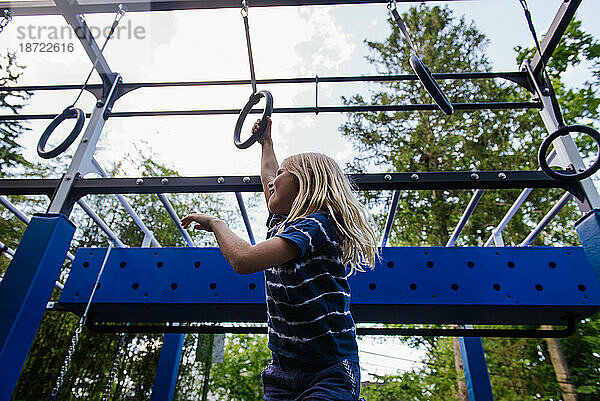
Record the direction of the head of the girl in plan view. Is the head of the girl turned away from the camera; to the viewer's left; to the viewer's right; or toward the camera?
to the viewer's left

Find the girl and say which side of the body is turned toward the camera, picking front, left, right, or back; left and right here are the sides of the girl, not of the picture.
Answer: left

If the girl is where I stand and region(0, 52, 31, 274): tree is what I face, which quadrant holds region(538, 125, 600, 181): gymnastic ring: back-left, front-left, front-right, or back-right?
back-right

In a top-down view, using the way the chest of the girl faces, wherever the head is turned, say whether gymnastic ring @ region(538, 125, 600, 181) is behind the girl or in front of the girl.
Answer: behind

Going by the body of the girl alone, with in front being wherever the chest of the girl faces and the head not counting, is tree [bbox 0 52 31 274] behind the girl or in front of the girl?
in front

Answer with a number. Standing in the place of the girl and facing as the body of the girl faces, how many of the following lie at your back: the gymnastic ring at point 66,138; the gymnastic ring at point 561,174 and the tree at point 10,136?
1
